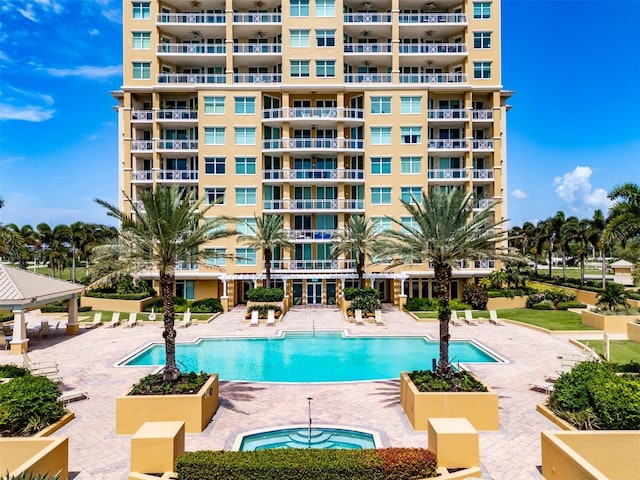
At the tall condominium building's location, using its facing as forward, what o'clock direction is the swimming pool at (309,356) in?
The swimming pool is roughly at 12 o'clock from the tall condominium building.

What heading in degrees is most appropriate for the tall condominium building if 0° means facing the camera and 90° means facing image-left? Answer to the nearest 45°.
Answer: approximately 0°
